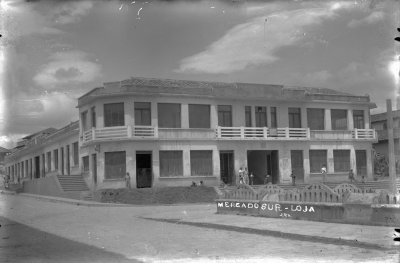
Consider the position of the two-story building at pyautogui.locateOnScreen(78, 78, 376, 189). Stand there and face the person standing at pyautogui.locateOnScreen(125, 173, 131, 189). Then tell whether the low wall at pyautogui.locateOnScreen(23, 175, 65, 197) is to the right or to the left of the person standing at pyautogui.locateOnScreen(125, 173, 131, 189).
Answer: right

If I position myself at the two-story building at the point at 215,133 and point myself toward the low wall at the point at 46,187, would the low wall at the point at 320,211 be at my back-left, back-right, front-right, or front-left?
back-left

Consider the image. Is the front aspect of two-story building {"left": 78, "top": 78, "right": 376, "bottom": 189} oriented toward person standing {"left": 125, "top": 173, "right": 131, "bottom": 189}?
no

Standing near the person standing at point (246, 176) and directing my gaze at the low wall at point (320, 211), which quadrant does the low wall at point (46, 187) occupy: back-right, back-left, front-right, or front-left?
back-right

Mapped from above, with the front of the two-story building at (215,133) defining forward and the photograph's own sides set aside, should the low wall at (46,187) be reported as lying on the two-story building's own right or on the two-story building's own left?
on the two-story building's own right

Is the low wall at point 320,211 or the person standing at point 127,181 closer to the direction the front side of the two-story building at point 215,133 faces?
the low wall

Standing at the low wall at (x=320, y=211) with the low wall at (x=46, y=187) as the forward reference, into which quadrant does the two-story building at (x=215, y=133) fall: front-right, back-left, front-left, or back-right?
front-right

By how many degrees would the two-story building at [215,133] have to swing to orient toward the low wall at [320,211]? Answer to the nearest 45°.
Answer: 0° — it already faces it

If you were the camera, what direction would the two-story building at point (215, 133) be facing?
facing the viewer
